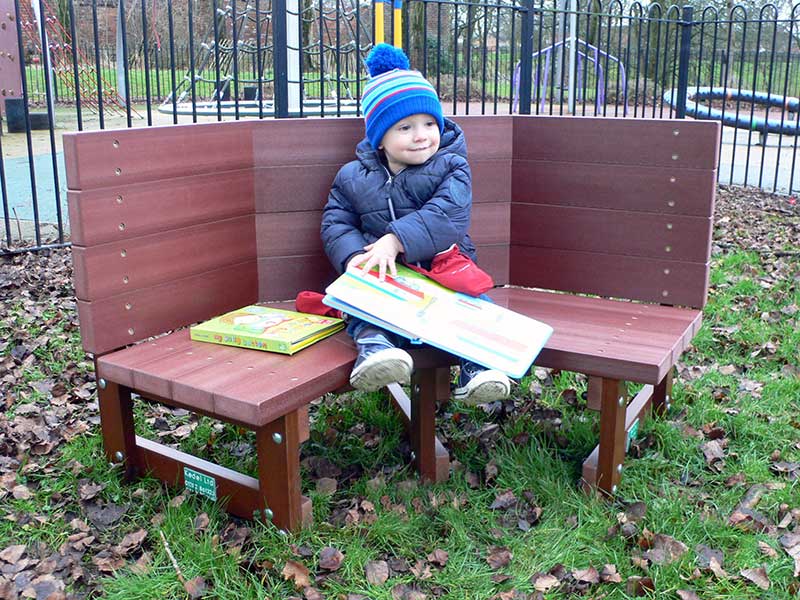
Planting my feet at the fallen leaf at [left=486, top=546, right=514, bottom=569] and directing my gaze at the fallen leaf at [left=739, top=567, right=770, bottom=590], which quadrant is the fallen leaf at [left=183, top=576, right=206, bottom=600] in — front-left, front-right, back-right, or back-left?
back-right

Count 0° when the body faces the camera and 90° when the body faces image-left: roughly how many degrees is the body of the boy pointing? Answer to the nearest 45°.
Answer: approximately 0°

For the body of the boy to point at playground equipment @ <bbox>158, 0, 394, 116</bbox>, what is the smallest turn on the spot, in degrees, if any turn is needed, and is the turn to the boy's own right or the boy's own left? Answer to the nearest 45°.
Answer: approximately 180°

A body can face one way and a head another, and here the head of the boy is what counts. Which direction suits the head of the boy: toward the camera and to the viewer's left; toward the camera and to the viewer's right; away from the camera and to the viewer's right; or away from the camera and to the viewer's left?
toward the camera and to the viewer's right

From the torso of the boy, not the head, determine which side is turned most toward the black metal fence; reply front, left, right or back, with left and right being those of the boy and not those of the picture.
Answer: back

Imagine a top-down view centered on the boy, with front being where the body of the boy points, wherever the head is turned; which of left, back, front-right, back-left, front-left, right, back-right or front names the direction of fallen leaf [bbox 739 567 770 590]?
front-left

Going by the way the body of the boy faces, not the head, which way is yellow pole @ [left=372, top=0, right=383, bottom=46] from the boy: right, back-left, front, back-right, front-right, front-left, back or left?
back

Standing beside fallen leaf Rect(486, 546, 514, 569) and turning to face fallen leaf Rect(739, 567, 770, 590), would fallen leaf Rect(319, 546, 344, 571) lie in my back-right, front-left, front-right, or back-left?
back-right

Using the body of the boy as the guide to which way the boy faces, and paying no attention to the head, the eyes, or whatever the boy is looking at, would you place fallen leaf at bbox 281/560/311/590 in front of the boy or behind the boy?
in front
